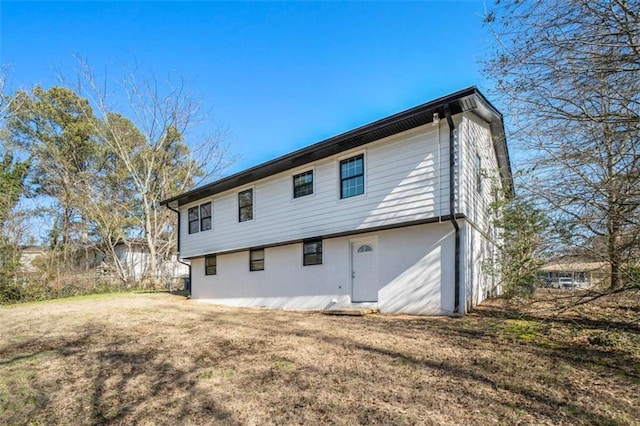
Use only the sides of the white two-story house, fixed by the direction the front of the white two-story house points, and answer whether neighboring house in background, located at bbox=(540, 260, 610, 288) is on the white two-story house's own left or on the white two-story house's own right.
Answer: on the white two-story house's own left
